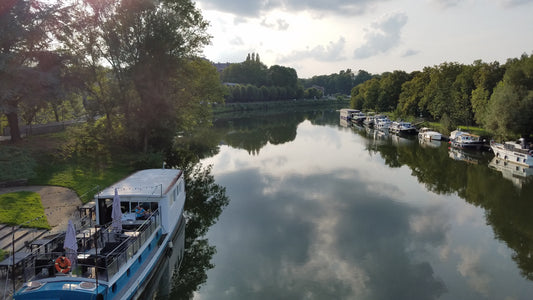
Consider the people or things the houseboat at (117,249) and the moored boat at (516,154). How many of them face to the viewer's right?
0

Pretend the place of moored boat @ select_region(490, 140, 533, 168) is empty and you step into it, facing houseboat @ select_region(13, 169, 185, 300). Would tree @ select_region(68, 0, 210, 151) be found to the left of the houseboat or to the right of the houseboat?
right

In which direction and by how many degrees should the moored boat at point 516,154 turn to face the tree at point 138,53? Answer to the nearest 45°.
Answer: approximately 90° to its left

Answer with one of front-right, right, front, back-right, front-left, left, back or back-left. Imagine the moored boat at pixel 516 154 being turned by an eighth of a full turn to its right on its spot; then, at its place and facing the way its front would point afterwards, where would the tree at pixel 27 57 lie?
back-left

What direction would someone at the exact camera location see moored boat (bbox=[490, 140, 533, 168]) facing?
facing away from the viewer and to the left of the viewer

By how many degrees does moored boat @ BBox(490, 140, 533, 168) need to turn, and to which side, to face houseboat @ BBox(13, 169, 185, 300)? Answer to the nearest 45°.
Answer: approximately 135° to its left
